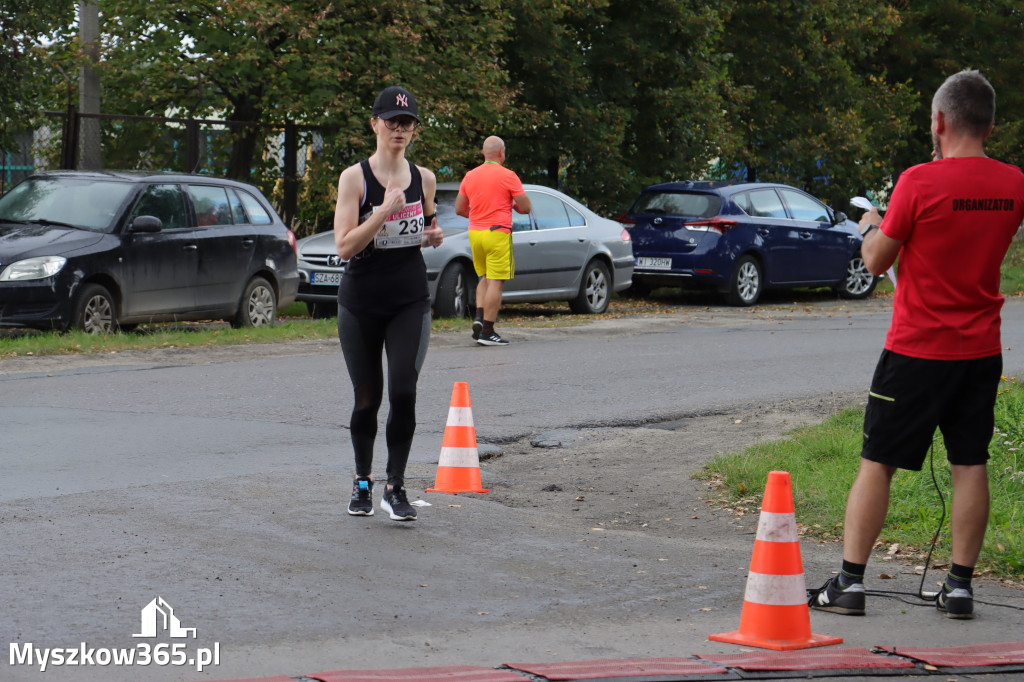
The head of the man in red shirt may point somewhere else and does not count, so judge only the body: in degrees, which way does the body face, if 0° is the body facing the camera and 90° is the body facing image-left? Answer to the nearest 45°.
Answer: approximately 135°

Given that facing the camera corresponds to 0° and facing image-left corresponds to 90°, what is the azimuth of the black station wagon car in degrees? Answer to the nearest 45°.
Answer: approximately 45°

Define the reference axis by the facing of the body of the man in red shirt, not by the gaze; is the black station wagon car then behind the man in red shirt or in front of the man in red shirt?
in front

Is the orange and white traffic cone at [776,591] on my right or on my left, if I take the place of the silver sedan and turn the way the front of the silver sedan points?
on my left

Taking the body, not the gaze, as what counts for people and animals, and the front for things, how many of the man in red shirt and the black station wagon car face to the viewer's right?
0

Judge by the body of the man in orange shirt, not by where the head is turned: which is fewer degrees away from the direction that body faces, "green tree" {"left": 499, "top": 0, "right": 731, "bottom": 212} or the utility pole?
the green tree

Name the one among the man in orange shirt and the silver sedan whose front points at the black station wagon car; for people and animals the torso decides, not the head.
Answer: the silver sedan

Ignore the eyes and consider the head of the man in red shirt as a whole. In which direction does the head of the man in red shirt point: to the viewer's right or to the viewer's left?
to the viewer's left

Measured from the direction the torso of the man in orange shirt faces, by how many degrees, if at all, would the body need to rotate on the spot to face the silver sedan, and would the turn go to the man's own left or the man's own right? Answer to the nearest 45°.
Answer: approximately 45° to the man's own left

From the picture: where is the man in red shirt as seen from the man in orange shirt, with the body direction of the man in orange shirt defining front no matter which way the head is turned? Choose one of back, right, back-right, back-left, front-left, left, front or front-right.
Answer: back-right

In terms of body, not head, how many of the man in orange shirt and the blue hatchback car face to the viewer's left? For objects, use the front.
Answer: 0

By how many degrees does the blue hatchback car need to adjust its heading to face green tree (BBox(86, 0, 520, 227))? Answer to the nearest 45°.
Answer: approximately 135° to its left

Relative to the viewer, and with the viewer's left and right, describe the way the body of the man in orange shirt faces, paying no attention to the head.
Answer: facing away from the viewer and to the right of the viewer

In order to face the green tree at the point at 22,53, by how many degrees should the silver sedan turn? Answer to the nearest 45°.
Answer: approximately 45° to its right

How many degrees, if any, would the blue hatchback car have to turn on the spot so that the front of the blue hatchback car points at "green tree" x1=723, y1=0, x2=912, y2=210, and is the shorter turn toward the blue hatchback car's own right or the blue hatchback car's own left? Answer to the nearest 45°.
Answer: approximately 45° to the blue hatchback car's own left
